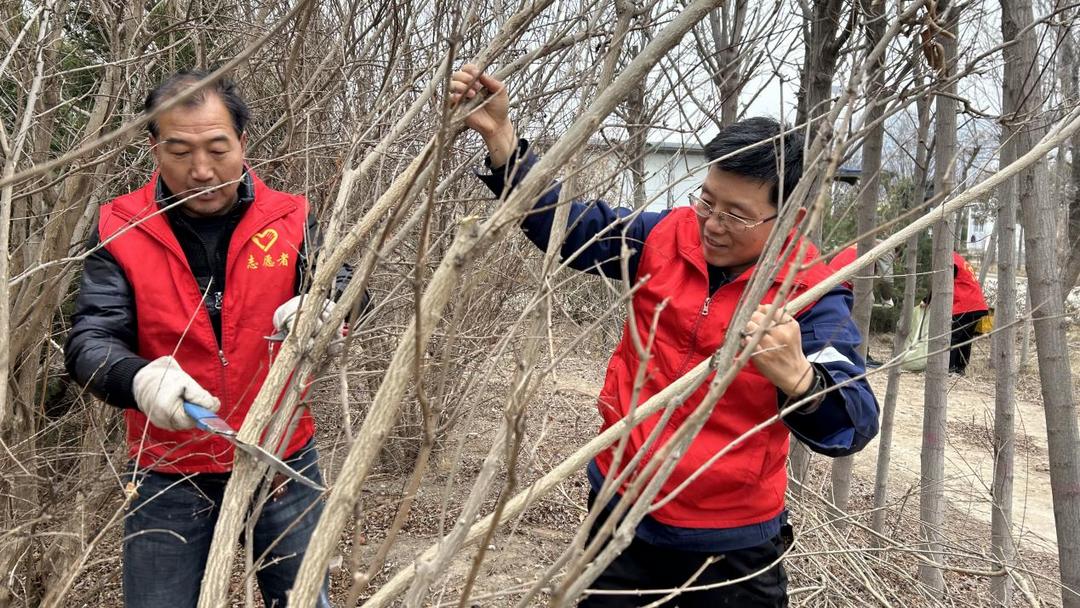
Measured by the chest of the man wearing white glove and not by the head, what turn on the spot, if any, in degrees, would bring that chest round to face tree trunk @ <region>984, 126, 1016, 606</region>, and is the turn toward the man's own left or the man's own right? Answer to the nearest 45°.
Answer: approximately 90° to the man's own left

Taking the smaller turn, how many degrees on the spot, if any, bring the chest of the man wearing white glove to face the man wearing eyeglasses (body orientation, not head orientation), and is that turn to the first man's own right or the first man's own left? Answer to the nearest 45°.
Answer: approximately 45° to the first man's own left

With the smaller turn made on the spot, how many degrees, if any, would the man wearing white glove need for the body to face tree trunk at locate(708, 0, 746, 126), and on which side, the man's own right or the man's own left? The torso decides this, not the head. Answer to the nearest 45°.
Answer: approximately 135° to the man's own left

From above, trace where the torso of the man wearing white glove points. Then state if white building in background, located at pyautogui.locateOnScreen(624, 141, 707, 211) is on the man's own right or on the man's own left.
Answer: on the man's own left

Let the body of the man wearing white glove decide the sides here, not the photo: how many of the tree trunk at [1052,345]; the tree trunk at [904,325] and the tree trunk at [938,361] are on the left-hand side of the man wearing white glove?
3

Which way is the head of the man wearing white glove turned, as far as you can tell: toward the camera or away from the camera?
toward the camera

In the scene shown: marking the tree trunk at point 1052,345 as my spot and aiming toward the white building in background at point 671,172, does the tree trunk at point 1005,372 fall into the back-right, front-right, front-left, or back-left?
front-right

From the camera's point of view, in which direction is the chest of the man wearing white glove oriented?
toward the camera

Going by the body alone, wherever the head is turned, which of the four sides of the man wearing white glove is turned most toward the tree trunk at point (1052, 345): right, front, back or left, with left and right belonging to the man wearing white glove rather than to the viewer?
left

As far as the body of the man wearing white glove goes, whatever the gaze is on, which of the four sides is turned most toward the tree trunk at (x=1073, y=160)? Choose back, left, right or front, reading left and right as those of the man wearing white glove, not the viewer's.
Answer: left
